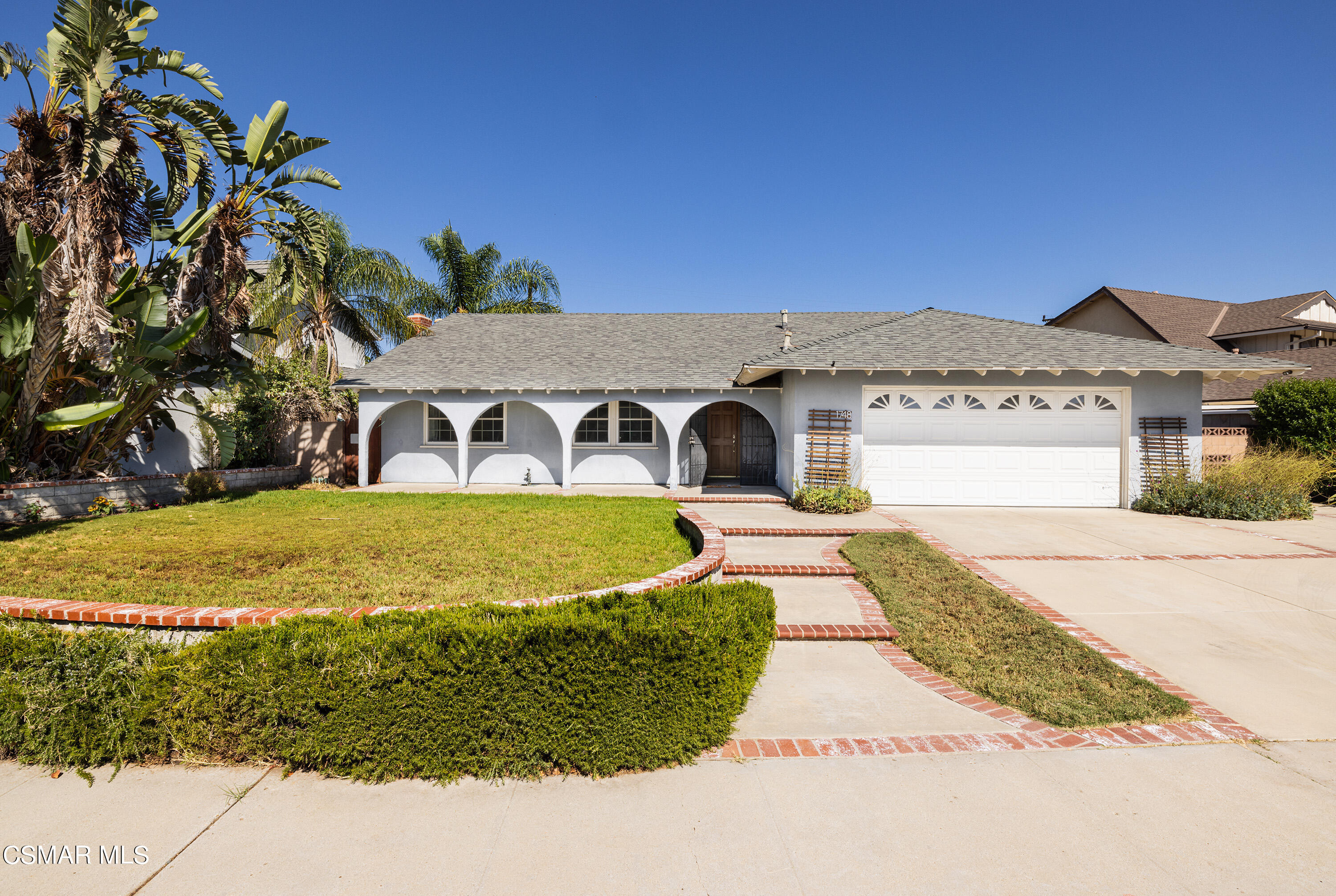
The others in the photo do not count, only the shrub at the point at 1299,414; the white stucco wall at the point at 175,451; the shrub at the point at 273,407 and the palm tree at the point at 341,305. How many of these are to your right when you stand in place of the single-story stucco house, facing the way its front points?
3

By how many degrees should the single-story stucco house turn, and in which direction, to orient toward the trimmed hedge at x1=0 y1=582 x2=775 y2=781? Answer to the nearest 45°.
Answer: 0° — it already faces it

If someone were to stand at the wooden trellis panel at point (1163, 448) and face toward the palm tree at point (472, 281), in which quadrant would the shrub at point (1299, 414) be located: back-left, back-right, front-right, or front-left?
back-right

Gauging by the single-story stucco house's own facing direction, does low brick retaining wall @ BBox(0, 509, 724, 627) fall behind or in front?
in front

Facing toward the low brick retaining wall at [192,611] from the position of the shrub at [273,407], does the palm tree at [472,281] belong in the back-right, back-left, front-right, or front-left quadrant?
back-left

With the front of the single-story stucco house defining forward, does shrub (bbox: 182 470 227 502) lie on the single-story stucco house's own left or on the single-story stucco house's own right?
on the single-story stucco house's own right

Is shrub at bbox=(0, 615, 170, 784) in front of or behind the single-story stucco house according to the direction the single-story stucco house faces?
in front

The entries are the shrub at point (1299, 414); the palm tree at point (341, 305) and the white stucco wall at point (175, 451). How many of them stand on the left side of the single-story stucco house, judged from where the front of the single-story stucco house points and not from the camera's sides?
1

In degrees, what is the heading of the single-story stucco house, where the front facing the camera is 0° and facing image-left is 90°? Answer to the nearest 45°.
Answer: approximately 0°

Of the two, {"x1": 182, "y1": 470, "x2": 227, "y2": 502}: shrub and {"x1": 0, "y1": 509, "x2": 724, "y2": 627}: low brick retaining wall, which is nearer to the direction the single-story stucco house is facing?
the low brick retaining wall

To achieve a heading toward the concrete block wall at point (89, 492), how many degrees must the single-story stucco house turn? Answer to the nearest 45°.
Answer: approximately 45° to its right

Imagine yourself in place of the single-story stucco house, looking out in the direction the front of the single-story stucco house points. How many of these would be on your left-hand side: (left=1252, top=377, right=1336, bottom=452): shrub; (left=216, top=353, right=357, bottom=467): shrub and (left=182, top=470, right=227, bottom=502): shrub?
1
